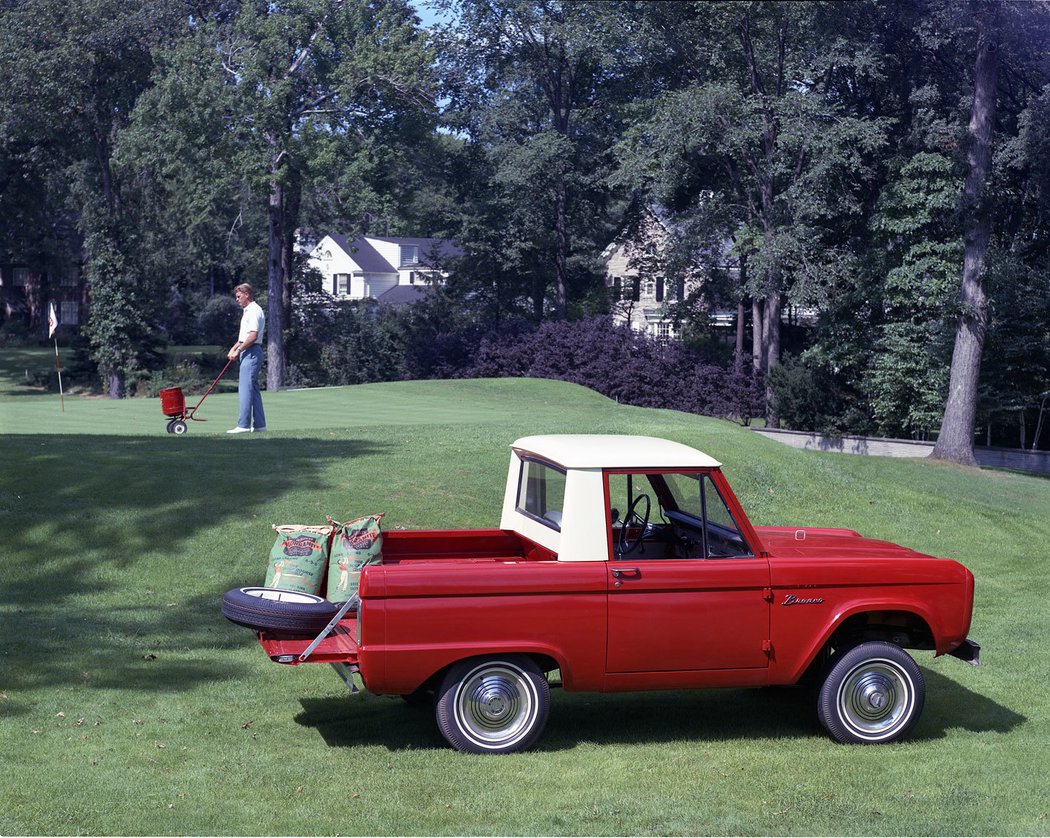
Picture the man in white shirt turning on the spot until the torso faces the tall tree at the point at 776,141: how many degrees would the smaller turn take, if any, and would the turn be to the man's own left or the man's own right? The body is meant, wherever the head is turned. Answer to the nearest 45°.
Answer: approximately 135° to the man's own right

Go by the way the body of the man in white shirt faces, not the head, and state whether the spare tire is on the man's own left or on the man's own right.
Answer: on the man's own left

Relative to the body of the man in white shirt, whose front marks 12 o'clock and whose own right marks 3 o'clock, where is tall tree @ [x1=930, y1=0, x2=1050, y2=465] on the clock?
The tall tree is roughly at 5 o'clock from the man in white shirt.

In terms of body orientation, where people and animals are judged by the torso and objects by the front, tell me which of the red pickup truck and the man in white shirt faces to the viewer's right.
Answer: the red pickup truck

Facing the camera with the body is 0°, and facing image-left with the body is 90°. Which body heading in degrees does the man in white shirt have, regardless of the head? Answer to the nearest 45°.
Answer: approximately 90°

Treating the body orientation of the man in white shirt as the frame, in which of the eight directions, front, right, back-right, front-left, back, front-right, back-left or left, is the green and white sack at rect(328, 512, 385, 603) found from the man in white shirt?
left

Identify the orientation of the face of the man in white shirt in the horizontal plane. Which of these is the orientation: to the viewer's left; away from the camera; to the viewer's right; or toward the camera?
to the viewer's left

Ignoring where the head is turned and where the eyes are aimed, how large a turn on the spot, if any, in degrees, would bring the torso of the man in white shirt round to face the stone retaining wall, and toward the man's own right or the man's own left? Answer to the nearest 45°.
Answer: approximately 135° to the man's own right

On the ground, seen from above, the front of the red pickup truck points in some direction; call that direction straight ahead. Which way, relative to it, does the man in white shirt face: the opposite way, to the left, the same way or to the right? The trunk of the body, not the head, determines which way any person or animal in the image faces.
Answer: the opposite way

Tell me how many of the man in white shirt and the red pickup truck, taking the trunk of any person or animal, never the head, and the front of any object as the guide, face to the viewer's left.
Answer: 1

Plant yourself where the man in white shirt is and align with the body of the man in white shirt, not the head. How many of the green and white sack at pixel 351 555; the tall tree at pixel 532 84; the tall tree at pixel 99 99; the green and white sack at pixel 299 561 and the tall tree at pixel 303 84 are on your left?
2

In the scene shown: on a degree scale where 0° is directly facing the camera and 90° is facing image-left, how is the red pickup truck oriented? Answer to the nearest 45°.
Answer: approximately 270°
